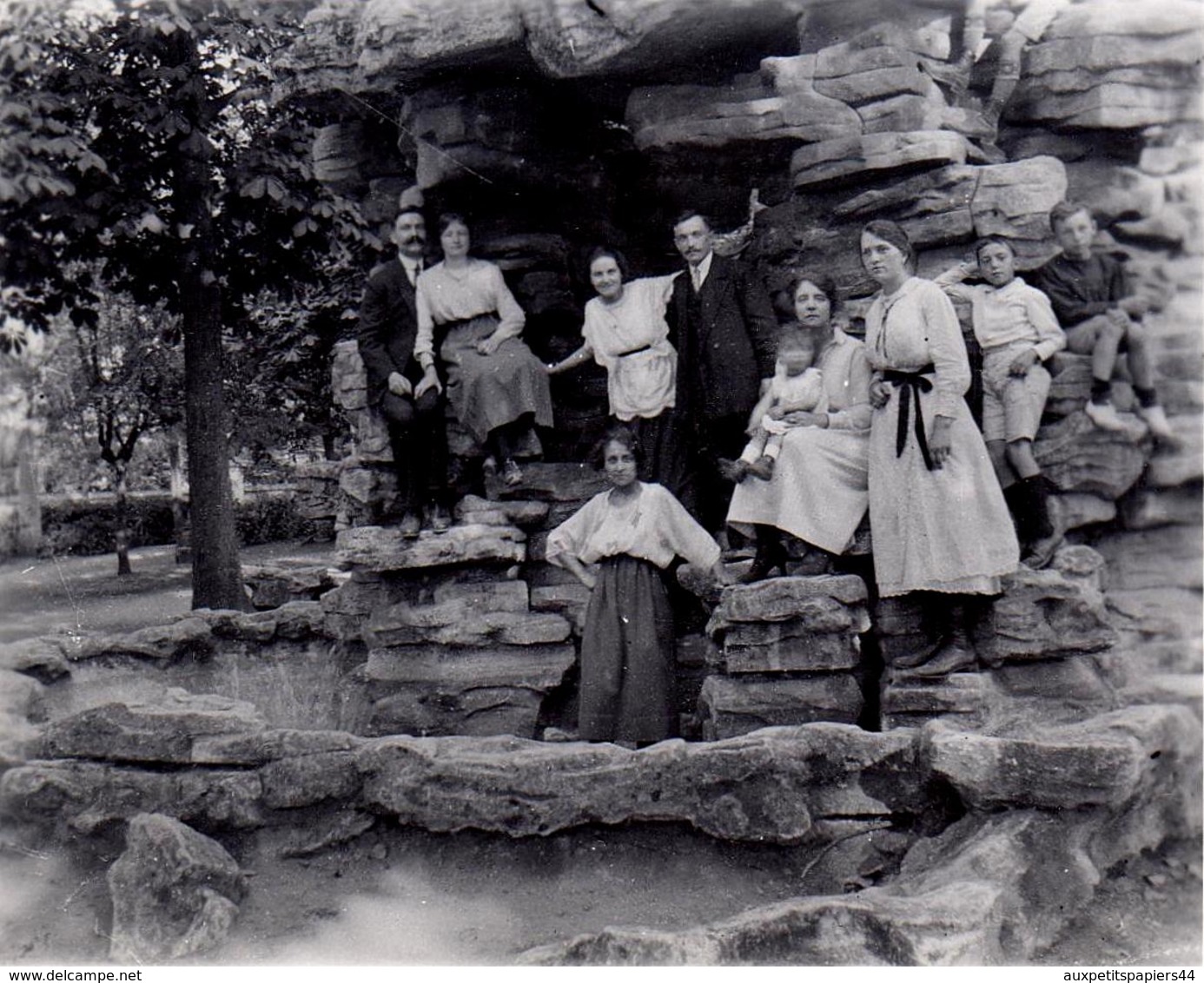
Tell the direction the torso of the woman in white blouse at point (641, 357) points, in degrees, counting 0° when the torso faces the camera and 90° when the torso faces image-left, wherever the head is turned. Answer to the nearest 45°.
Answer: approximately 0°

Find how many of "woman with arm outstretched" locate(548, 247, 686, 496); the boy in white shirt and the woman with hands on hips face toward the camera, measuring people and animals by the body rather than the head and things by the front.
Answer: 3

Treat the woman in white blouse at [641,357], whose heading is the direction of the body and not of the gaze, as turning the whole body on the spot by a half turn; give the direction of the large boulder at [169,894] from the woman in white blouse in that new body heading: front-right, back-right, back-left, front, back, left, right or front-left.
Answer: back-left

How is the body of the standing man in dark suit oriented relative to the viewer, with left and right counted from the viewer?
facing the viewer and to the left of the viewer

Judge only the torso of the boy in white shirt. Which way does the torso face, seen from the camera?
toward the camera

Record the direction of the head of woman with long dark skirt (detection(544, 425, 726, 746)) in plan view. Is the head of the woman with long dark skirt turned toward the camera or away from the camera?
toward the camera

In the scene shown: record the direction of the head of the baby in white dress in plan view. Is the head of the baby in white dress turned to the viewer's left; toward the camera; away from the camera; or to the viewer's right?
toward the camera

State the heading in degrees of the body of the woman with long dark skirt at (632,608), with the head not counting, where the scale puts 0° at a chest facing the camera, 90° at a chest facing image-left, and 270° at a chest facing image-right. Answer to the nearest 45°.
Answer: approximately 0°

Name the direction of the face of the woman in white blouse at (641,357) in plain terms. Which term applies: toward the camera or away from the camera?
toward the camera

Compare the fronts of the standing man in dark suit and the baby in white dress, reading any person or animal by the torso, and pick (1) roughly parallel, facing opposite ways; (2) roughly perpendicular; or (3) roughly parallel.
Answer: roughly parallel

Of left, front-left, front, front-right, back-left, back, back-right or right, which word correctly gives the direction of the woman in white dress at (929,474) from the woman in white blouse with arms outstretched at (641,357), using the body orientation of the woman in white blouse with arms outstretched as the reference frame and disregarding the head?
front-left
